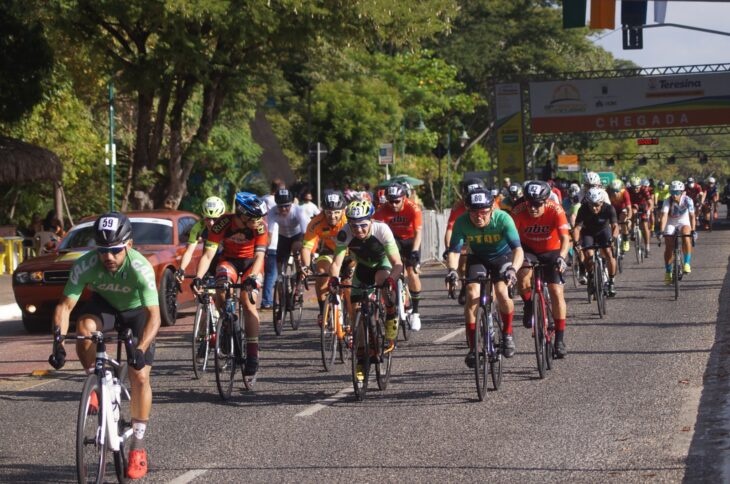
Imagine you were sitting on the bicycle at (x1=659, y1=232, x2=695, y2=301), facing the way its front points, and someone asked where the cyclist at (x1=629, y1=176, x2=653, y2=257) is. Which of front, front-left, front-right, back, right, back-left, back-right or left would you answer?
back

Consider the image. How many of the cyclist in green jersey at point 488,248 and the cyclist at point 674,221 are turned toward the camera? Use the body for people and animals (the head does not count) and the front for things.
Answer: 2

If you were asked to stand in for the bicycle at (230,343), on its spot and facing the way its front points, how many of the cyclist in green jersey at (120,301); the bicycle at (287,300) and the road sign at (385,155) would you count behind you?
2

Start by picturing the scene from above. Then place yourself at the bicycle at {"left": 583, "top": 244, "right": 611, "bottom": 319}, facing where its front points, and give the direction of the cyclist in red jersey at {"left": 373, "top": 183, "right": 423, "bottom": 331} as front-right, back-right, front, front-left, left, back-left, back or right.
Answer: front-right

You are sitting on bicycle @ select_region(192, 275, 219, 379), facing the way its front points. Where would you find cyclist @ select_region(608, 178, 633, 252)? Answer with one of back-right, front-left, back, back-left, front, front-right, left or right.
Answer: back-left

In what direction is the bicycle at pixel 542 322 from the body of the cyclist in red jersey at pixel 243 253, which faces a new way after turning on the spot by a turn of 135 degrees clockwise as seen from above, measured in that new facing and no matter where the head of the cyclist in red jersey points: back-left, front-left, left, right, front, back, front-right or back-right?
back-right
